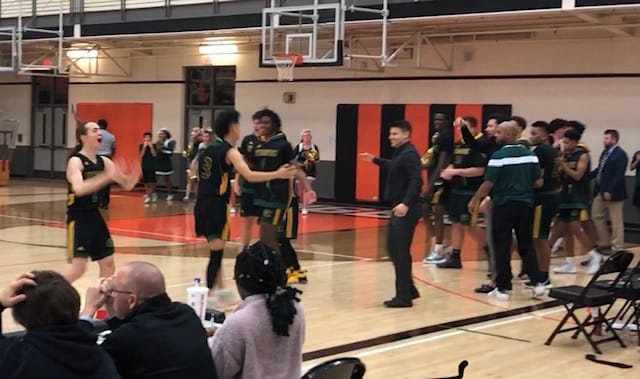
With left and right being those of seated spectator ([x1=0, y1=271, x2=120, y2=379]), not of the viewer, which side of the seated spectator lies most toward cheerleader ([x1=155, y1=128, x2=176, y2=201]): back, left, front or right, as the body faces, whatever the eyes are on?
front

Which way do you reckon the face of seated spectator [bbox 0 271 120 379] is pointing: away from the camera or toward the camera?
away from the camera

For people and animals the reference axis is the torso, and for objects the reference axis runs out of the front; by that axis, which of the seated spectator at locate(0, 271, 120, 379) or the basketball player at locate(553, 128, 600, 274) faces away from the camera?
the seated spectator

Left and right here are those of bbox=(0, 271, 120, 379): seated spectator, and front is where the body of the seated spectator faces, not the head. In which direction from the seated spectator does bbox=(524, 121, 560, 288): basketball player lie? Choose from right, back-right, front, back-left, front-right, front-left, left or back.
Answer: front-right

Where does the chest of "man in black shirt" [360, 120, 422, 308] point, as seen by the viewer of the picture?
to the viewer's left

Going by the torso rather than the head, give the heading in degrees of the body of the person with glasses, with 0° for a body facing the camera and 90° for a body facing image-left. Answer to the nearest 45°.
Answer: approximately 135°

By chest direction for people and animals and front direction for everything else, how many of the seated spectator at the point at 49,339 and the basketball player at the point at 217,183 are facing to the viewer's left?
0

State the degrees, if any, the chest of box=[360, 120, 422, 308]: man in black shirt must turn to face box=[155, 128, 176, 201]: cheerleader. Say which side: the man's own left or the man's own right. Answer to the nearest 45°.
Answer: approximately 45° to the man's own right

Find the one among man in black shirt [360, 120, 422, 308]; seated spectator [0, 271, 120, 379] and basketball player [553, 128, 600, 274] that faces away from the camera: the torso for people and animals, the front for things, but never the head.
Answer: the seated spectator

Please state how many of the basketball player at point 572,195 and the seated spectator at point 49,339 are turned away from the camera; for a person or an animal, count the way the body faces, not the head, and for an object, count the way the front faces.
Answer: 1
